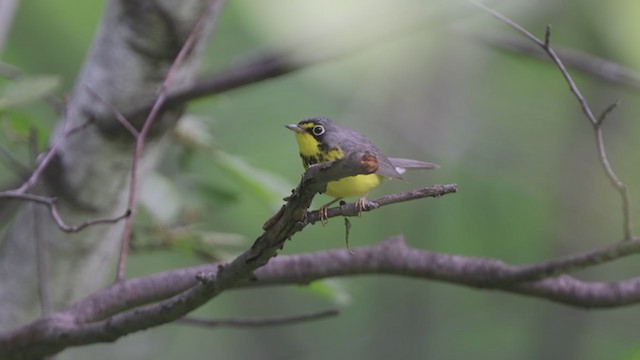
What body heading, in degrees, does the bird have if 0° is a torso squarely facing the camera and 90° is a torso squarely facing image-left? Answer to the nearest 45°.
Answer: approximately 90°

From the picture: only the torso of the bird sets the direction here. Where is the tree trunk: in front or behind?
in front

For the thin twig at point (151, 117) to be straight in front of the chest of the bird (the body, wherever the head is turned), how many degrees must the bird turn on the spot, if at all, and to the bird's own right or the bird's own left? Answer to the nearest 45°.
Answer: approximately 45° to the bird's own right

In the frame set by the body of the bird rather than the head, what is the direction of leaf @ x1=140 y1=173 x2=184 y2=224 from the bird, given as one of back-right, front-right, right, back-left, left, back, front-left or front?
front-right

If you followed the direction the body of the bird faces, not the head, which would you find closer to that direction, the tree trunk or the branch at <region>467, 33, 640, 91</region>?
the tree trunk

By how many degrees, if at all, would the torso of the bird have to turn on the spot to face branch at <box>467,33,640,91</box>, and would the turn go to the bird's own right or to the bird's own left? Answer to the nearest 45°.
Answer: approximately 135° to the bird's own right
